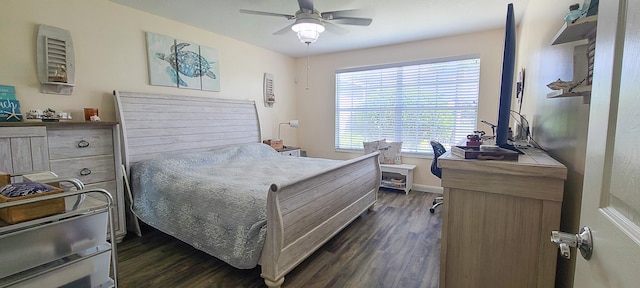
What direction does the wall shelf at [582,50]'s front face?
to the viewer's left

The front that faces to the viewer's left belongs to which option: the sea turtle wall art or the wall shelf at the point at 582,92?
the wall shelf

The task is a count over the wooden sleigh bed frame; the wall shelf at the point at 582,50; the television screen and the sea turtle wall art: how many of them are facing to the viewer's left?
2

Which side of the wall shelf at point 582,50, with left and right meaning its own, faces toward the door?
left

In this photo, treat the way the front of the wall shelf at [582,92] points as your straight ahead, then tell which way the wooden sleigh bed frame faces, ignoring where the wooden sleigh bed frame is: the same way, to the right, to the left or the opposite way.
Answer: the opposite way

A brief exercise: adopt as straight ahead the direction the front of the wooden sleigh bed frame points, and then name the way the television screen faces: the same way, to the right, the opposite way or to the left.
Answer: the opposite way

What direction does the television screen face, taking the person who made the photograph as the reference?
facing to the left of the viewer

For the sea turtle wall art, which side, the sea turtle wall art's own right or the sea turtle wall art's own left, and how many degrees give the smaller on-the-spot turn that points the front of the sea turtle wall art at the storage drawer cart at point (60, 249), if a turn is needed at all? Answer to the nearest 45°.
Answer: approximately 45° to the sea turtle wall art's own right

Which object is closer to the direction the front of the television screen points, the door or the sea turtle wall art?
the sea turtle wall art

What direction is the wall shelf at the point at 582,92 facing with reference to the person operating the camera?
facing to the left of the viewer

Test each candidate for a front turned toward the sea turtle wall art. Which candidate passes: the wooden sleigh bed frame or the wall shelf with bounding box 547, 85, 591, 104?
the wall shelf

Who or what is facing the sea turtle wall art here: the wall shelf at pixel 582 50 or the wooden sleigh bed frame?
the wall shelf
